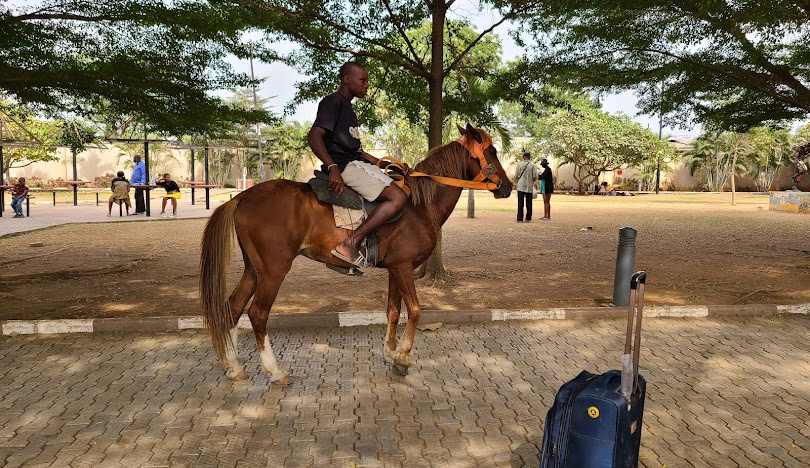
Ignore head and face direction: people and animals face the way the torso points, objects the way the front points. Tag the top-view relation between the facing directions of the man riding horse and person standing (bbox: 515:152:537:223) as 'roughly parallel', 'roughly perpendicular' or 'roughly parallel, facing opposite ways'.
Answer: roughly perpendicular

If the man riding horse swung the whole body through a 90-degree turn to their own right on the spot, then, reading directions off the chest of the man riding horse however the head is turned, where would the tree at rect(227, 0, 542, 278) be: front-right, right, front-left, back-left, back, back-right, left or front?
back

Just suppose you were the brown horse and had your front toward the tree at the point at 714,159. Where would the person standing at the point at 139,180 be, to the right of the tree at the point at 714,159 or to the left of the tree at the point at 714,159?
left

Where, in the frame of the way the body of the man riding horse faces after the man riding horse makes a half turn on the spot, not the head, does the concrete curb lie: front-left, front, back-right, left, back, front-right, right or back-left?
right

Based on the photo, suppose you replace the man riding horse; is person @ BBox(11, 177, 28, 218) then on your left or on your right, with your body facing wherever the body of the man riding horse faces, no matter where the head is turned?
on your left

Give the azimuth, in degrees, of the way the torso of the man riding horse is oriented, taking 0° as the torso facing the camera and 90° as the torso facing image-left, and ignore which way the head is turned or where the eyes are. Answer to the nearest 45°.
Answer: approximately 270°

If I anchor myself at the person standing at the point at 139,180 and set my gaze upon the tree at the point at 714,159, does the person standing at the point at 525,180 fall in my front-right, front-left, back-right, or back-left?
front-right
